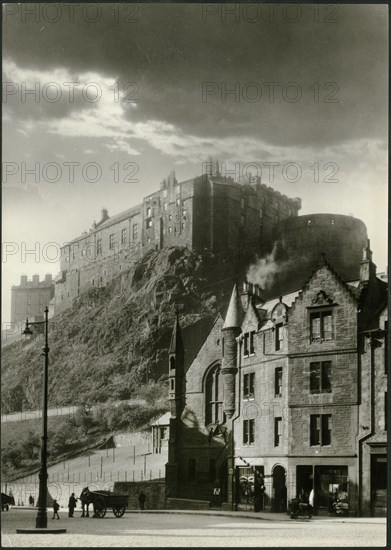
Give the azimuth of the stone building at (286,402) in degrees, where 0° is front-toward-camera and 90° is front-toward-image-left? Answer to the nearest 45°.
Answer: approximately 0°

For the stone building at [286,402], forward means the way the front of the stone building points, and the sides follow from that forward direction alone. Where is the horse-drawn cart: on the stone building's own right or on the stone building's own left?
on the stone building's own right

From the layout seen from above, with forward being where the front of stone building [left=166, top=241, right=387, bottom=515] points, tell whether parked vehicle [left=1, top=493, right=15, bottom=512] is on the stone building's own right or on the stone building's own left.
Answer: on the stone building's own right

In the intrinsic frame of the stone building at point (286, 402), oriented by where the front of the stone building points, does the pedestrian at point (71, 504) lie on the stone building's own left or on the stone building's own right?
on the stone building's own right

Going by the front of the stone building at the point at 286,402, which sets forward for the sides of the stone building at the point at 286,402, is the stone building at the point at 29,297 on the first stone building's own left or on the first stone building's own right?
on the first stone building's own right
